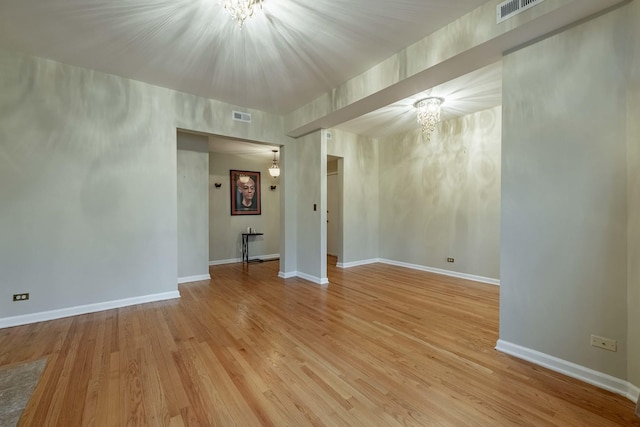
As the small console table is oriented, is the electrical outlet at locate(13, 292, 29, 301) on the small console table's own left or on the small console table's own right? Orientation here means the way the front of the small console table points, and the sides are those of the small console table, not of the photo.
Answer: on the small console table's own right

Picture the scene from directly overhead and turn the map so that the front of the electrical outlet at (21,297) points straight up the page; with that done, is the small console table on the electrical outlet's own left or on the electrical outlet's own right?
on the electrical outlet's own left

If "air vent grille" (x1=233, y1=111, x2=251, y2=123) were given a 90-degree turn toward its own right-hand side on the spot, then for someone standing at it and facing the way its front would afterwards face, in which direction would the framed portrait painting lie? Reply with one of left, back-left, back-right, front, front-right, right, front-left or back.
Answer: back-right

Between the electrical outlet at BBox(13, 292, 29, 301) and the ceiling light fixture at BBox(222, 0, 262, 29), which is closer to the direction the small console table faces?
the ceiling light fixture

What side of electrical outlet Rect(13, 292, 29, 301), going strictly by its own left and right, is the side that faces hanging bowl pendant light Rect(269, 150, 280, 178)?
left

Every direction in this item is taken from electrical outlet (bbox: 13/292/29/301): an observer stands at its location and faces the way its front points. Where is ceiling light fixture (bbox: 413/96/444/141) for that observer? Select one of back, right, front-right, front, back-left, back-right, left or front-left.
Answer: front-left

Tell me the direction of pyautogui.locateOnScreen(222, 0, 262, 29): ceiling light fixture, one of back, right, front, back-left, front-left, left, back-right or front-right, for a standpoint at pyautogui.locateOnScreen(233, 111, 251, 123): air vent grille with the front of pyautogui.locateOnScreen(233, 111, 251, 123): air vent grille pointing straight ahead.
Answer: front-right
